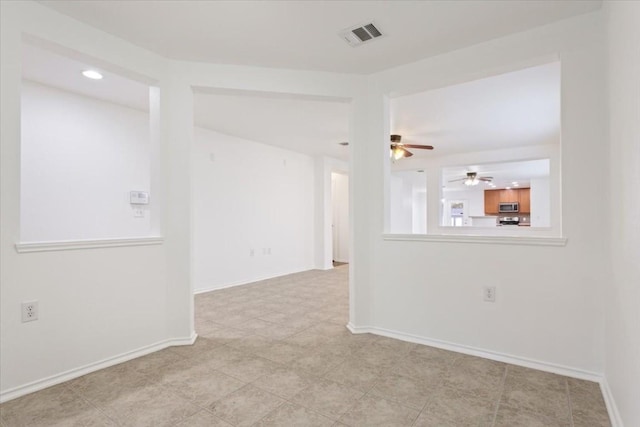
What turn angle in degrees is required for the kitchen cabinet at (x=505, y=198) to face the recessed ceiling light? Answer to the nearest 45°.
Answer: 0° — it already faces it

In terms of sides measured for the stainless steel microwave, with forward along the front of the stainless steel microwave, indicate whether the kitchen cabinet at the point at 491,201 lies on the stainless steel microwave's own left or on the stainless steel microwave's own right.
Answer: on the stainless steel microwave's own right

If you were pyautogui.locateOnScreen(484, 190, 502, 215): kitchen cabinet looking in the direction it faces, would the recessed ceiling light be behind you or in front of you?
in front

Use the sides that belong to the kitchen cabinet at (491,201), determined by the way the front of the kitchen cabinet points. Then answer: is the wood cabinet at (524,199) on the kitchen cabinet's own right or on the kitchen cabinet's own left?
on the kitchen cabinet's own left

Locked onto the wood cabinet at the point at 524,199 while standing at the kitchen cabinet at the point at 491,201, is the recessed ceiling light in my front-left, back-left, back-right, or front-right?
back-right

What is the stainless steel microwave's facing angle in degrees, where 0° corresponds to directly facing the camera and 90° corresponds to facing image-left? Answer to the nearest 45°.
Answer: approximately 0°

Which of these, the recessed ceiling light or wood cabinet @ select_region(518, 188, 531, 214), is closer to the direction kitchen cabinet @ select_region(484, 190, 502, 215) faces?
the recessed ceiling light

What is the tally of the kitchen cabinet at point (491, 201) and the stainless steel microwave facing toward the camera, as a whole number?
2

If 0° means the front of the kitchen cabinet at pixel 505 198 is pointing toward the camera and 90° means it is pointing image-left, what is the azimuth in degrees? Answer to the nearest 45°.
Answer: approximately 0°
